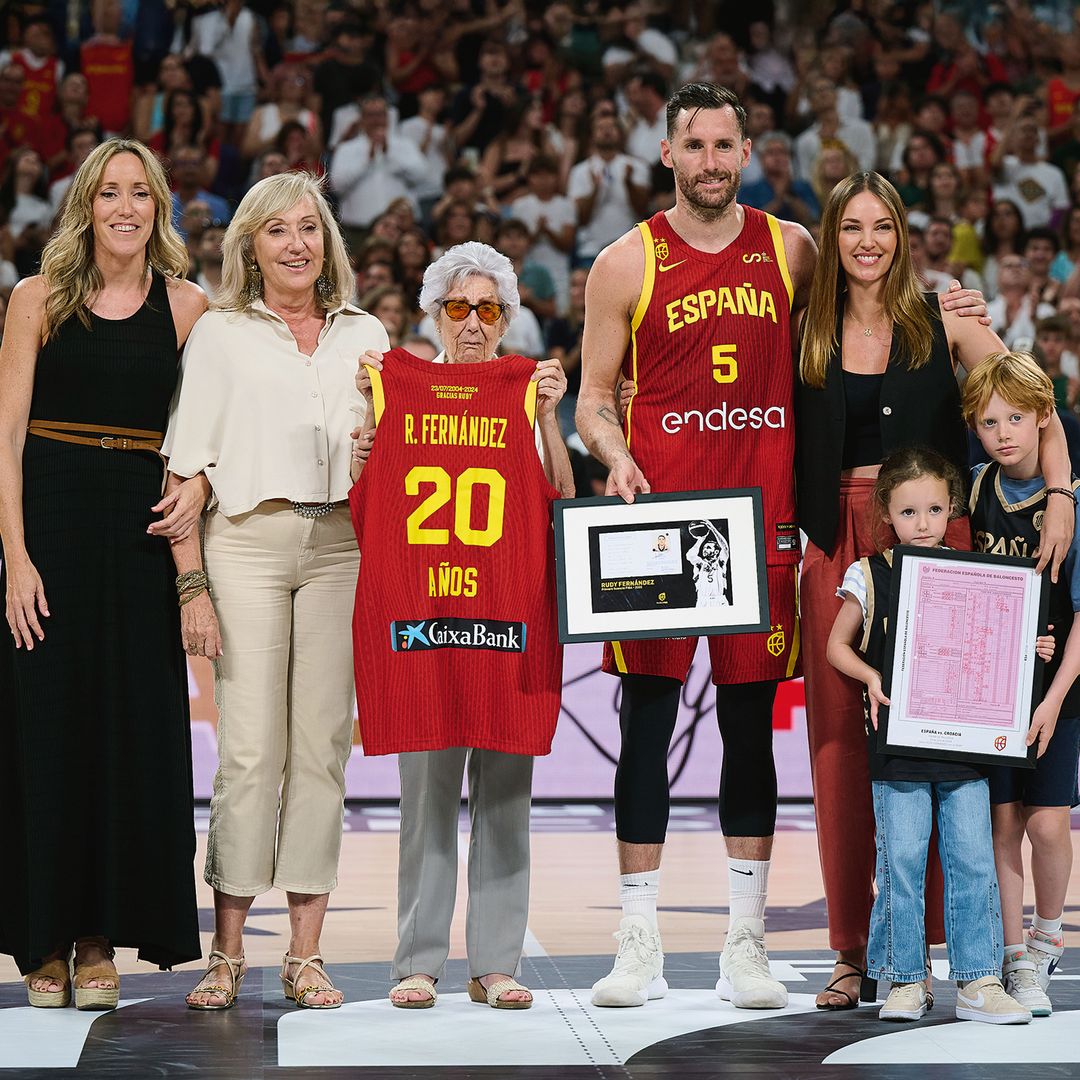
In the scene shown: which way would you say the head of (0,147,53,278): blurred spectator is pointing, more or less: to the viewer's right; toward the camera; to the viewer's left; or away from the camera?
toward the camera

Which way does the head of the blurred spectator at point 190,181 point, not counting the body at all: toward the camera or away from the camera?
toward the camera

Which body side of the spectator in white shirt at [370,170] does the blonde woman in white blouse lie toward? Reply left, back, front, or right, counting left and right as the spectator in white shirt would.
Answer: front

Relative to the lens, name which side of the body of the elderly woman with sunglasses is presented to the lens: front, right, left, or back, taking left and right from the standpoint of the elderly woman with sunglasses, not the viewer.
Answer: front

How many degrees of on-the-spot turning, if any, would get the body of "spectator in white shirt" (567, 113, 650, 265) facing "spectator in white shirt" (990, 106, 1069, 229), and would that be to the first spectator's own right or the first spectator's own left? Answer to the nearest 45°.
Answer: approximately 90° to the first spectator's own left

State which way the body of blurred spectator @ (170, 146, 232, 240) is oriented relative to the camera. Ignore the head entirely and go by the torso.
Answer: toward the camera

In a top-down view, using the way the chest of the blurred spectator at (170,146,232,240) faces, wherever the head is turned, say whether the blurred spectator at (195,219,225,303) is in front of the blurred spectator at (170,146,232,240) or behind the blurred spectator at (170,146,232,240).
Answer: in front

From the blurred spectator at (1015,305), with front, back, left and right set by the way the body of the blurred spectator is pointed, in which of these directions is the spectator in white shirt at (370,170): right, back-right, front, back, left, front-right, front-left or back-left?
right

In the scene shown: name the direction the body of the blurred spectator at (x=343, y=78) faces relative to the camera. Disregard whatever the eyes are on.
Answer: toward the camera

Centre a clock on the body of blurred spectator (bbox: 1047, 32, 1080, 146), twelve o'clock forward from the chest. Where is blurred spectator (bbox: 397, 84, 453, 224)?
blurred spectator (bbox: 397, 84, 453, 224) is roughly at 2 o'clock from blurred spectator (bbox: 1047, 32, 1080, 146).

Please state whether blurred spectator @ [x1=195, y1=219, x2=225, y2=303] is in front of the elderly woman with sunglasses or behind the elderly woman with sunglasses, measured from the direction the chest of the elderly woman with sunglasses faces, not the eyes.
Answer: behind

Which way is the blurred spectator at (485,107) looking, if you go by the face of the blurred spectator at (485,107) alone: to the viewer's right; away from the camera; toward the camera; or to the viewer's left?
toward the camera

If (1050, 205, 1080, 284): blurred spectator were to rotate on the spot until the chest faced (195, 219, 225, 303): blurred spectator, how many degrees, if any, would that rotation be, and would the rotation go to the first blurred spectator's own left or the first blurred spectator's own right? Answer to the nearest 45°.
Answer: approximately 45° to the first blurred spectator's own right

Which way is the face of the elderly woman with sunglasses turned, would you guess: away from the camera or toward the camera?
toward the camera

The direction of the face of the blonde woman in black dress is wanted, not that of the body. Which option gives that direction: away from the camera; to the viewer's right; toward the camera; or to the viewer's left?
toward the camera
